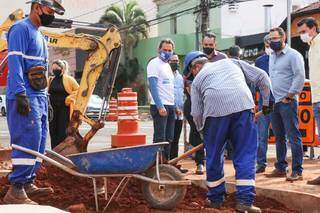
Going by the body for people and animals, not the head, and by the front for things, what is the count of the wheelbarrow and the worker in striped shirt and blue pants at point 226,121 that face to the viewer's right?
1

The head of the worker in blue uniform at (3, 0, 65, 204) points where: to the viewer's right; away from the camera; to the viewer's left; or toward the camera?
to the viewer's right

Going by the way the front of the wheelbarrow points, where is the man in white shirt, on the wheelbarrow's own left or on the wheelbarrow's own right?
on the wheelbarrow's own left

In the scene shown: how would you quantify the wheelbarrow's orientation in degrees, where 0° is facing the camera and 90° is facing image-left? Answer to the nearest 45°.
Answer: approximately 270°

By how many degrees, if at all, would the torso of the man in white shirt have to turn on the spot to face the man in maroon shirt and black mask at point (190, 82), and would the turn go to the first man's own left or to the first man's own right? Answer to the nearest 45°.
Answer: approximately 45° to the first man's own left

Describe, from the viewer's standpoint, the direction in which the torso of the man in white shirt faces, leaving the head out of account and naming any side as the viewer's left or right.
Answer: facing the viewer and to the right of the viewer

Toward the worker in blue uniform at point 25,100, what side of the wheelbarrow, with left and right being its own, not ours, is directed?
back

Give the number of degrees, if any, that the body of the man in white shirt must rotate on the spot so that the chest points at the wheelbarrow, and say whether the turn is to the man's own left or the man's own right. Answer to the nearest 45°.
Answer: approximately 45° to the man's own right

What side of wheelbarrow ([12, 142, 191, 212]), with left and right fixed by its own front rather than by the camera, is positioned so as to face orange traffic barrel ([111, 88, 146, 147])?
left

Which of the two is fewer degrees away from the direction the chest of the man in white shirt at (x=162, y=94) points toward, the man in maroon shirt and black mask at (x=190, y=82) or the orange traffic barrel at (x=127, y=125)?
the man in maroon shirt and black mask

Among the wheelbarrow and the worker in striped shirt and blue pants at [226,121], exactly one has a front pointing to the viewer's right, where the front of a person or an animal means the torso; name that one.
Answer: the wheelbarrow

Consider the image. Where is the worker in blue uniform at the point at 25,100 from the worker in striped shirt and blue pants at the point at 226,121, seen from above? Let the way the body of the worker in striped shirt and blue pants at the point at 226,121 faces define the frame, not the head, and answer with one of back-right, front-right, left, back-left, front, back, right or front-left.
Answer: front-left

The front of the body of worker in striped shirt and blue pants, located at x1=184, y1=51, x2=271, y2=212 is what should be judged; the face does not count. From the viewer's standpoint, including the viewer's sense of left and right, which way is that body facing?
facing away from the viewer and to the left of the viewer

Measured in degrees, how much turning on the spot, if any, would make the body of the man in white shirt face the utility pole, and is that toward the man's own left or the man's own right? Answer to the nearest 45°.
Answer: approximately 135° to the man's own left

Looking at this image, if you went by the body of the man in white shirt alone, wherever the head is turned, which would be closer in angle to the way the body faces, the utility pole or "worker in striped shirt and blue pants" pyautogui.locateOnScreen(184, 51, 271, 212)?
the worker in striped shirt and blue pants
